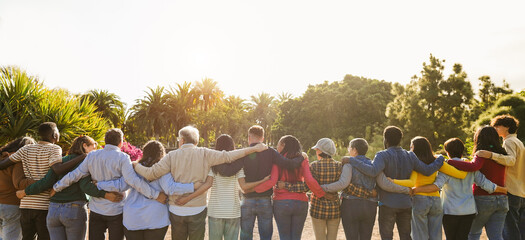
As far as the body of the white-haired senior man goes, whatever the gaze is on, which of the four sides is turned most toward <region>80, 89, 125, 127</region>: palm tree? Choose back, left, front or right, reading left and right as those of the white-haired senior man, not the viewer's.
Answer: front

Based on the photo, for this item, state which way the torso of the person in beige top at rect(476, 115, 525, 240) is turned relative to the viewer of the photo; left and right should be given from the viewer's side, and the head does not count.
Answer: facing away from the viewer and to the left of the viewer

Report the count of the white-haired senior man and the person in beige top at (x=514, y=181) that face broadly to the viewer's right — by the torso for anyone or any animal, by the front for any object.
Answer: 0

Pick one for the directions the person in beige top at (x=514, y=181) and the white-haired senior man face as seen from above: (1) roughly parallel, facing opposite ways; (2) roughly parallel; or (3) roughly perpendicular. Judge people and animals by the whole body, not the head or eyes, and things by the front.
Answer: roughly parallel

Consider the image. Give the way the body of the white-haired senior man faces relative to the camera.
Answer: away from the camera

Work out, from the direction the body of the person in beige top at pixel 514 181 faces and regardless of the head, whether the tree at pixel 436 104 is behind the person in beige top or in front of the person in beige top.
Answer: in front

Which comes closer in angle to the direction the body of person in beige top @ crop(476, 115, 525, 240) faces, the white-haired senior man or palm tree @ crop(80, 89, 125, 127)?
the palm tree

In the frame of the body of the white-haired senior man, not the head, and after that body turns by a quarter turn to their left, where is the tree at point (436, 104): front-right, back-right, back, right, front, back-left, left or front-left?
back-right

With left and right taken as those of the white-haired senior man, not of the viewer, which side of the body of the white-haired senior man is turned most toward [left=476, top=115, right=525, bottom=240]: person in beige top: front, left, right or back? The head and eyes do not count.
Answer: right

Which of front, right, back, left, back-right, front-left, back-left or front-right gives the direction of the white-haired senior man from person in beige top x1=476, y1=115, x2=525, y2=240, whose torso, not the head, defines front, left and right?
left
